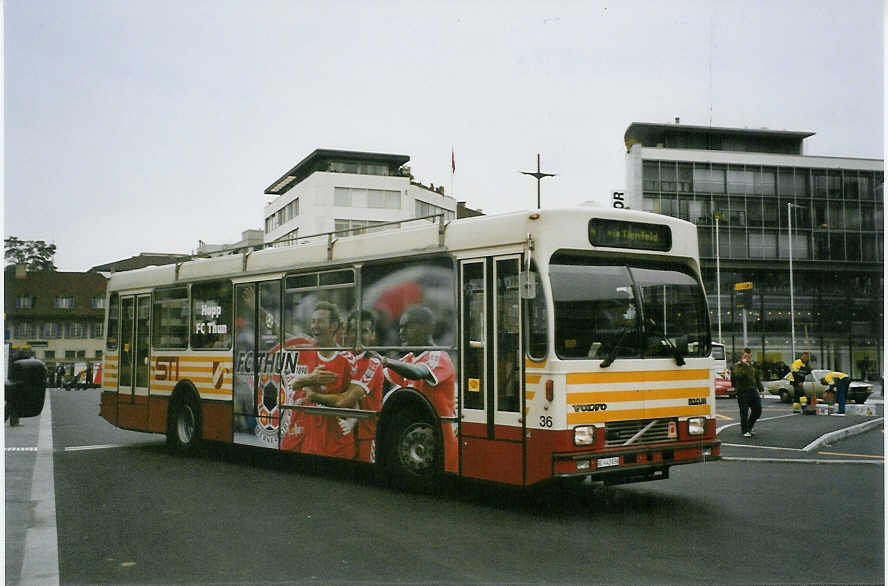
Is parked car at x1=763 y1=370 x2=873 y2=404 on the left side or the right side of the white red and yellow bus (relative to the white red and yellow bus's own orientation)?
on its left

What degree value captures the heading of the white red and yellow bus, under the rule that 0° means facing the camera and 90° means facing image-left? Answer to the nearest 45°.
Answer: approximately 315°

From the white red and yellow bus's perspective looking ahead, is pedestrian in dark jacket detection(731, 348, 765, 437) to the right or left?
on its left
